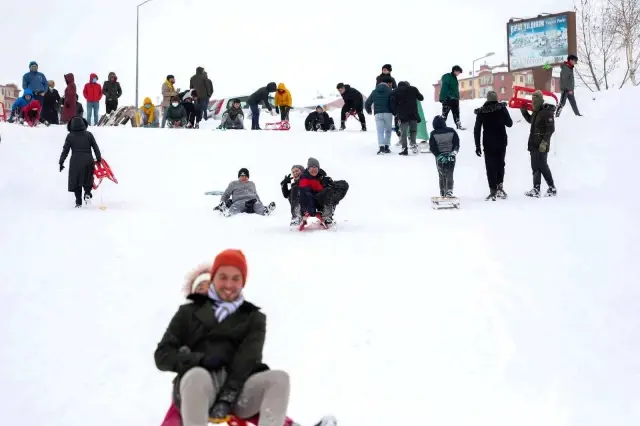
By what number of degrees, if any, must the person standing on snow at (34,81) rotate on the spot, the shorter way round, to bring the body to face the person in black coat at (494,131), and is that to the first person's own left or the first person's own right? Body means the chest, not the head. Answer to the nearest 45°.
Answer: approximately 45° to the first person's own left

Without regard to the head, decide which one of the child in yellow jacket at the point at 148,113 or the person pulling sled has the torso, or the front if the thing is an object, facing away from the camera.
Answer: the person pulling sled

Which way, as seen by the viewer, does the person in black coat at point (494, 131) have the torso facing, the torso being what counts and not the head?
away from the camera

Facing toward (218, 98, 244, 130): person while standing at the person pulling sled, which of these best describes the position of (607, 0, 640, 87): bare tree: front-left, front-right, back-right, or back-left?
front-right

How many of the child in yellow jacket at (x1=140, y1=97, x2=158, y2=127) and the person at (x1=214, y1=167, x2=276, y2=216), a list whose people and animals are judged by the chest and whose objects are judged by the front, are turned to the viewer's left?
0

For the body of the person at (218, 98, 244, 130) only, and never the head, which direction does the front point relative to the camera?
toward the camera

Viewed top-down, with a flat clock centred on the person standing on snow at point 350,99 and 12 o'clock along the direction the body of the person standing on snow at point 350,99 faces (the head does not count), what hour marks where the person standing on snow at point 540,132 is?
the person standing on snow at point 540,132 is roughly at 10 o'clock from the person standing on snow at point 350,99.

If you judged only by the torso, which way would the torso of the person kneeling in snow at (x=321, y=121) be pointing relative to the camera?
toward the camera

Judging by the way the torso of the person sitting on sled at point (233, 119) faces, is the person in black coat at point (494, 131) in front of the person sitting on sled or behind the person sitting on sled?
in front

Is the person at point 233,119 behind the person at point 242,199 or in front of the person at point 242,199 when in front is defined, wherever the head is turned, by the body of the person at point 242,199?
behind

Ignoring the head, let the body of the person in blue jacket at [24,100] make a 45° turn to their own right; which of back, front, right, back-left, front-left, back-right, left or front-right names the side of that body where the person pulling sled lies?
front

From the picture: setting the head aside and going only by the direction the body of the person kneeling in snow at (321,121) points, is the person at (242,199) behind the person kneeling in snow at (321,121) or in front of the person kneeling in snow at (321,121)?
in front

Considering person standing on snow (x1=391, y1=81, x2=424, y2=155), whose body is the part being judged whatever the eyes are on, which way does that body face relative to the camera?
away from the camera
